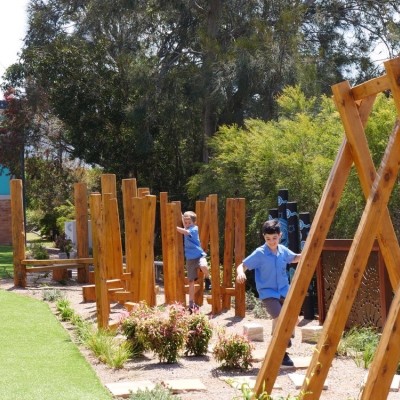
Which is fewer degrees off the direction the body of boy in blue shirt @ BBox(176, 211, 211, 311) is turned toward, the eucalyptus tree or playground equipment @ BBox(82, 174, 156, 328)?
the playground equipment

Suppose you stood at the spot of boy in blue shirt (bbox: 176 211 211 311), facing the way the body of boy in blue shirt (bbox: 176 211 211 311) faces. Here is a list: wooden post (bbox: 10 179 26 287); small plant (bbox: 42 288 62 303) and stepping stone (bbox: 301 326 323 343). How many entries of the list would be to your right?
2

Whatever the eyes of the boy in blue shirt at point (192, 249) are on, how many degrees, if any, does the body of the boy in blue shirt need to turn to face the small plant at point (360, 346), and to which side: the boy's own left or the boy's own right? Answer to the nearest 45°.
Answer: approximately 90° to the boy's own left

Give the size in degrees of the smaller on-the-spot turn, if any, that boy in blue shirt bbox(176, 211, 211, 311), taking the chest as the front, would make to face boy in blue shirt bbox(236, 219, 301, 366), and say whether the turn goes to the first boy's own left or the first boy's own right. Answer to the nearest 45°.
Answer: approximately 45° to the first boy's own left

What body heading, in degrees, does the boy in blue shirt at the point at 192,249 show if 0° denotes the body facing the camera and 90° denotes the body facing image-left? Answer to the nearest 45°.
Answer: approximately 45°

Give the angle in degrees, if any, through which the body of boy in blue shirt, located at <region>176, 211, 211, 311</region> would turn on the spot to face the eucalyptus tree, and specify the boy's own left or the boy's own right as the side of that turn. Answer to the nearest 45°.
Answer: approximately 135° to the boy's own right

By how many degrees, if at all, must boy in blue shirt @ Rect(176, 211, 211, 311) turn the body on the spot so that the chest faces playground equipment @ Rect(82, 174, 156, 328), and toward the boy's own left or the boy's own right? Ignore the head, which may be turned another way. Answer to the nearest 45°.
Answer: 0° — they already face it

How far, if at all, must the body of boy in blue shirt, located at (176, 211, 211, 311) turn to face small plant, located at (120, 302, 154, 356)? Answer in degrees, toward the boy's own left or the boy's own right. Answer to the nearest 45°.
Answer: approximately 45° to the boy's own left

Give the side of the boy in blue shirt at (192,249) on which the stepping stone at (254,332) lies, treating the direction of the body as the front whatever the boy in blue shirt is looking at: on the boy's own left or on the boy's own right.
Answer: on the boy's own left
